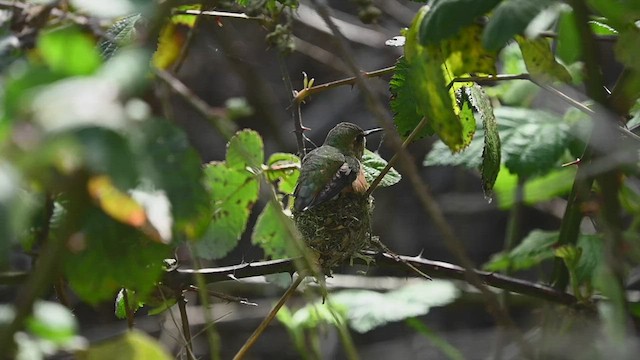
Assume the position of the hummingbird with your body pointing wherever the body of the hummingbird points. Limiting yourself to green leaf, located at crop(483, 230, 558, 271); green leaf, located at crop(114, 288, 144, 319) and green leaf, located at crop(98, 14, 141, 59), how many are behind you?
2

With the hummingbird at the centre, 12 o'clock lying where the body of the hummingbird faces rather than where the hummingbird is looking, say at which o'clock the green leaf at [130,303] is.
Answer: The green leaf is roughly at 6 o'clock from the hummingbird.

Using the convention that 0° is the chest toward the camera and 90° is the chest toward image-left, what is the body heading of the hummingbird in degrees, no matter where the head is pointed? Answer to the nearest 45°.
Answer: approximately 225°

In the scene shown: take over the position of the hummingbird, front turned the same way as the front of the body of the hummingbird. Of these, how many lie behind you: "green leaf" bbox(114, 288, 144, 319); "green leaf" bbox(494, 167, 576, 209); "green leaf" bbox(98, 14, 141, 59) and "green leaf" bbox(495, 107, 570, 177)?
2

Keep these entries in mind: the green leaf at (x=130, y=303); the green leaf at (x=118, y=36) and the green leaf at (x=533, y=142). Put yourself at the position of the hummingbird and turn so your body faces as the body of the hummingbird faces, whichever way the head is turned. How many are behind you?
2

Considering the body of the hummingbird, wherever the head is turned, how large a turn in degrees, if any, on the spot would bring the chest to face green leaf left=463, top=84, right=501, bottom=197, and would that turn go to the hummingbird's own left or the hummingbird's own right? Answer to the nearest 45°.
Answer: approximately 90° to the hummingbird's own right

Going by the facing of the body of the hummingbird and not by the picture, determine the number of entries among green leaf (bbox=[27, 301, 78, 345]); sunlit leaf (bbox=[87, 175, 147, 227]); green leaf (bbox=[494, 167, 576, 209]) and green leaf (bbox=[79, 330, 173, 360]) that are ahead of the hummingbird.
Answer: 1

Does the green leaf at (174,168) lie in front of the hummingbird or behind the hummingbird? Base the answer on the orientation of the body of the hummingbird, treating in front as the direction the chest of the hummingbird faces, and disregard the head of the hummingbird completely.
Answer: behind

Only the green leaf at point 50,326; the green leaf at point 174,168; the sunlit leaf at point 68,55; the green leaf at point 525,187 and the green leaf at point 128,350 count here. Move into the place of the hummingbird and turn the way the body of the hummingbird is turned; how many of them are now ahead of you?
1

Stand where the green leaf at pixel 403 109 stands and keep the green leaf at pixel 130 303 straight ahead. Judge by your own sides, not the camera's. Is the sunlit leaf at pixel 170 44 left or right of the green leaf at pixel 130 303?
right

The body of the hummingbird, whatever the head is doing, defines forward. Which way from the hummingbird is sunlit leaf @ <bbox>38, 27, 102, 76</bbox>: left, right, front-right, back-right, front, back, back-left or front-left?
back-right
